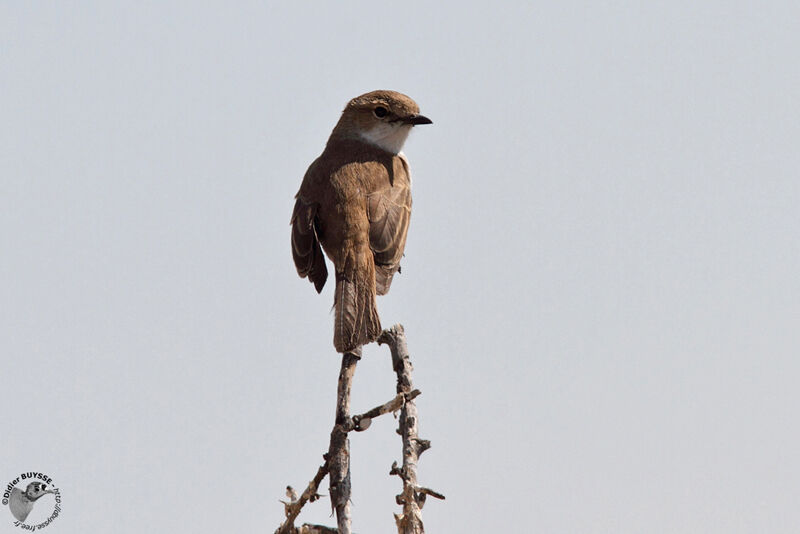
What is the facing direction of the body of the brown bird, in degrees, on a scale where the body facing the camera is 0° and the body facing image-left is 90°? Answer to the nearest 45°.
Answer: approximately 180°
